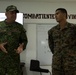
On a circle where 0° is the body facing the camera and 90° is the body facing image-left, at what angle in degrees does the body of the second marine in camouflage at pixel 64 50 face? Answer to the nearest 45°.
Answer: approximately 0°

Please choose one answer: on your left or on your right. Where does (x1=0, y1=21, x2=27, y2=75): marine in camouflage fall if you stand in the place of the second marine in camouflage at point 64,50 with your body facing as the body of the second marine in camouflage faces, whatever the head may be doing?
on your right
